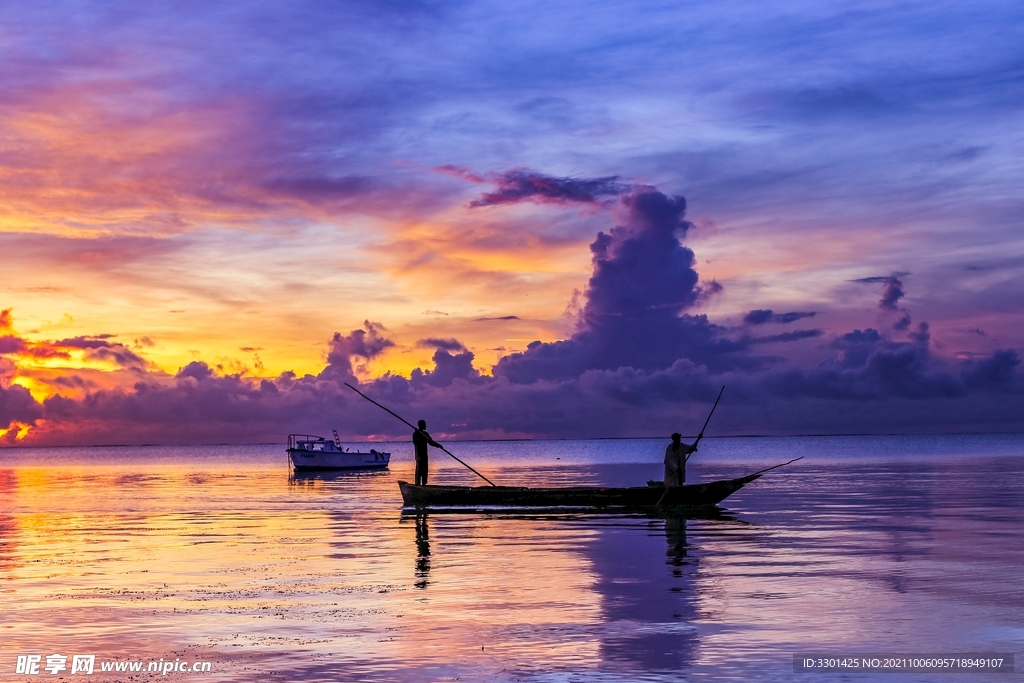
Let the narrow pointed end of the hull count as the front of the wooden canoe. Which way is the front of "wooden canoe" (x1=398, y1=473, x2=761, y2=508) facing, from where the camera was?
facing to the right of the viewer
